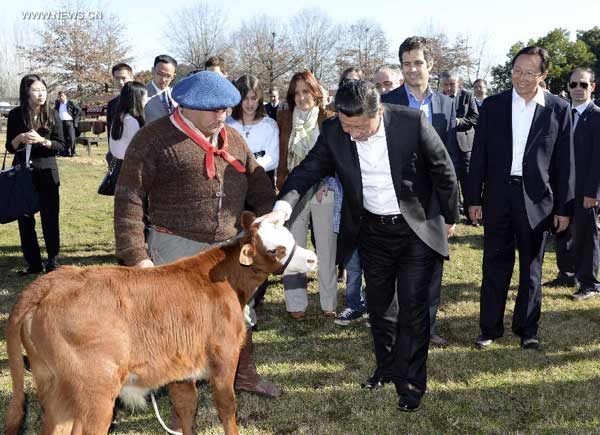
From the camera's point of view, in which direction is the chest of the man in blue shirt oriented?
toward the camera

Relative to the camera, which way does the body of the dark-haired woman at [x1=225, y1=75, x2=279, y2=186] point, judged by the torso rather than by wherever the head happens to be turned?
toward the camera

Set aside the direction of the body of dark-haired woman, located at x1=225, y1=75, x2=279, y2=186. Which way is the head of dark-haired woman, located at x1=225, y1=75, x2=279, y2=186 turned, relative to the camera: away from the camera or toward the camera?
toward the camera

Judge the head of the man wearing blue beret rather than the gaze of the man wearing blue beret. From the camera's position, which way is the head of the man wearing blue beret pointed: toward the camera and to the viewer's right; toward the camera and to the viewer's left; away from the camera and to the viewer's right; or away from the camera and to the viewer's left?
toward the camera and to the viewer's right

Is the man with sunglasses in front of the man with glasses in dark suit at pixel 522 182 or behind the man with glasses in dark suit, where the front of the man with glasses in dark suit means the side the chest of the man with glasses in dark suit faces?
behind

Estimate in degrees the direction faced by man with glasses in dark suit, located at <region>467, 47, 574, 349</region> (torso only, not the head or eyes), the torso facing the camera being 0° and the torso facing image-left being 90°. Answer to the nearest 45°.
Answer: approximately 0°

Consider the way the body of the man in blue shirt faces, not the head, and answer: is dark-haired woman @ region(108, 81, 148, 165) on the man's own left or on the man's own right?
on the man's own right

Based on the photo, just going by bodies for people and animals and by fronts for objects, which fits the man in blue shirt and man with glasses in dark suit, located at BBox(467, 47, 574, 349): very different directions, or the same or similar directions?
same or similar directions

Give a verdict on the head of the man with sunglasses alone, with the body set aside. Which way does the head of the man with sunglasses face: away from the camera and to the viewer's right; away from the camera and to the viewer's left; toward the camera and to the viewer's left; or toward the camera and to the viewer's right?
toward the camera and to the viewer's left

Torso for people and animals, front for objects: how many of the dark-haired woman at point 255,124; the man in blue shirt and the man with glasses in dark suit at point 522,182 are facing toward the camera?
3
